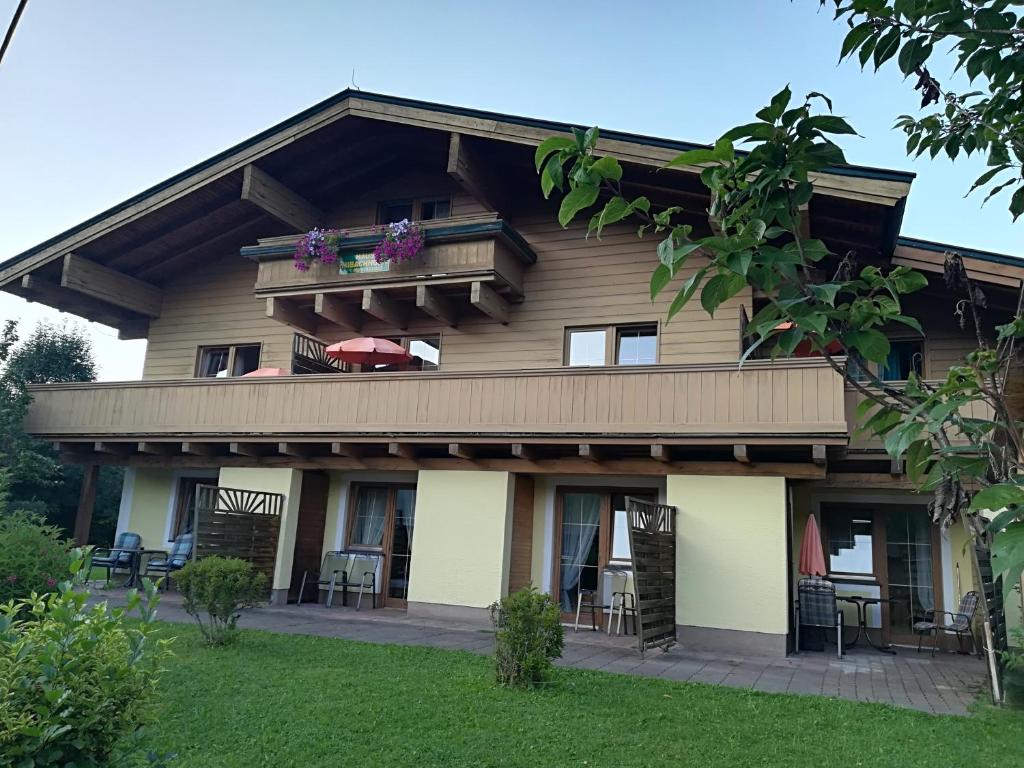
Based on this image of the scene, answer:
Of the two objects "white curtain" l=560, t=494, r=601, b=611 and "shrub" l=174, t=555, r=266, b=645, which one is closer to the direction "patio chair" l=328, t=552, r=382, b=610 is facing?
the shrub

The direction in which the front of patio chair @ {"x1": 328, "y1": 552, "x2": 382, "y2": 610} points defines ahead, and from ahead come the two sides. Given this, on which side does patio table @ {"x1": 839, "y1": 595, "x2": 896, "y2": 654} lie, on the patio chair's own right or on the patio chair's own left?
on the patio chair's own left

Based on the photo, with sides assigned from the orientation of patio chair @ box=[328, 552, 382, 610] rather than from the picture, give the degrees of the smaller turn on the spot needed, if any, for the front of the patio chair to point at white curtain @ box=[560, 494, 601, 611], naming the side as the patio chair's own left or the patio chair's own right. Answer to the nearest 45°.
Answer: approximately 90° to the patio chair's own left

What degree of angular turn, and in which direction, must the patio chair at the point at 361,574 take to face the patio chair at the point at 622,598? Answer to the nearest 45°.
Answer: approximately 90° to its left

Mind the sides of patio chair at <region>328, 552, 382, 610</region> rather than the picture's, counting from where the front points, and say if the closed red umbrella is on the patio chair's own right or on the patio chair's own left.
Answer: on the patio chair's own left

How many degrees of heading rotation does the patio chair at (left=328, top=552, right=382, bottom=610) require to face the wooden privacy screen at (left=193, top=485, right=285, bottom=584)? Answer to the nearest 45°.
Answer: approximately 45° to its right

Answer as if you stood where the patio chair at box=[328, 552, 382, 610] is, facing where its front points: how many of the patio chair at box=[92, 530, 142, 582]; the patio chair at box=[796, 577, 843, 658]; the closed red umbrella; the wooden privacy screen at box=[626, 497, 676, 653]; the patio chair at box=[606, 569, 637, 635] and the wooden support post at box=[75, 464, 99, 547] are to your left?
4

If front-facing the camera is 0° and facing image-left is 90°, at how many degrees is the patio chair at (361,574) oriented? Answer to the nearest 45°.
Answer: approximately 45°

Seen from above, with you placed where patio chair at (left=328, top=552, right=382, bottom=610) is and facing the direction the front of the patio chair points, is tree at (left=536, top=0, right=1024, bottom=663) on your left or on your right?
on your left
